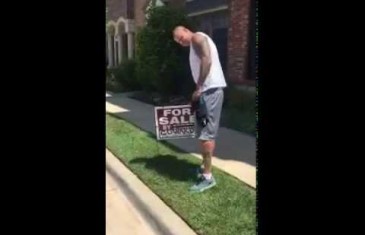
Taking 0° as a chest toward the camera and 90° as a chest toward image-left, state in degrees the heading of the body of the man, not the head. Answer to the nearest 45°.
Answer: approximately 90°

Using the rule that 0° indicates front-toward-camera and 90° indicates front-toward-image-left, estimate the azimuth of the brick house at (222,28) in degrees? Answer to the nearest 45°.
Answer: approximately 45°
